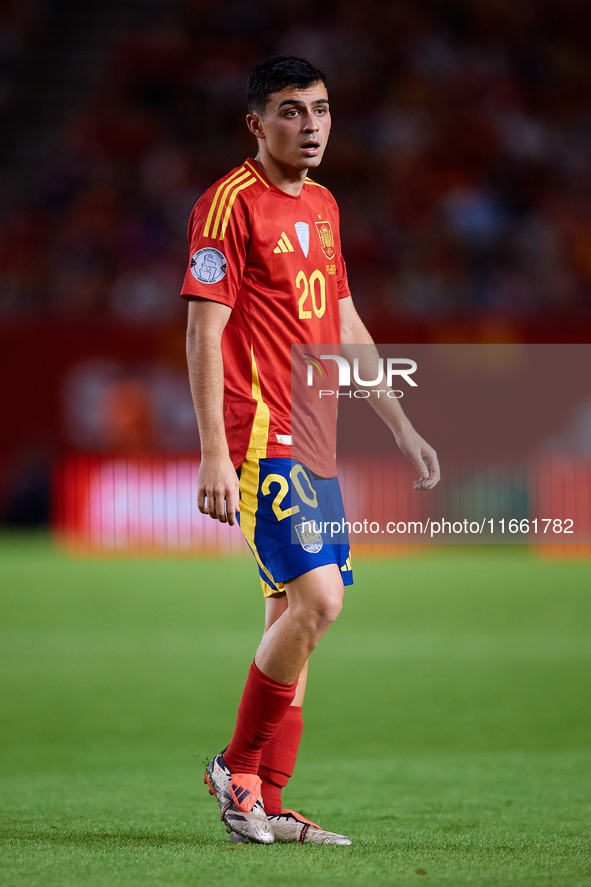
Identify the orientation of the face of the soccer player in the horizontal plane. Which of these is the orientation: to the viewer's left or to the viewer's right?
to the viewer's right

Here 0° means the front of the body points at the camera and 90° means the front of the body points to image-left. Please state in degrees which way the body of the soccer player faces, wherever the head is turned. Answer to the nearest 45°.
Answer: approximately 315°
